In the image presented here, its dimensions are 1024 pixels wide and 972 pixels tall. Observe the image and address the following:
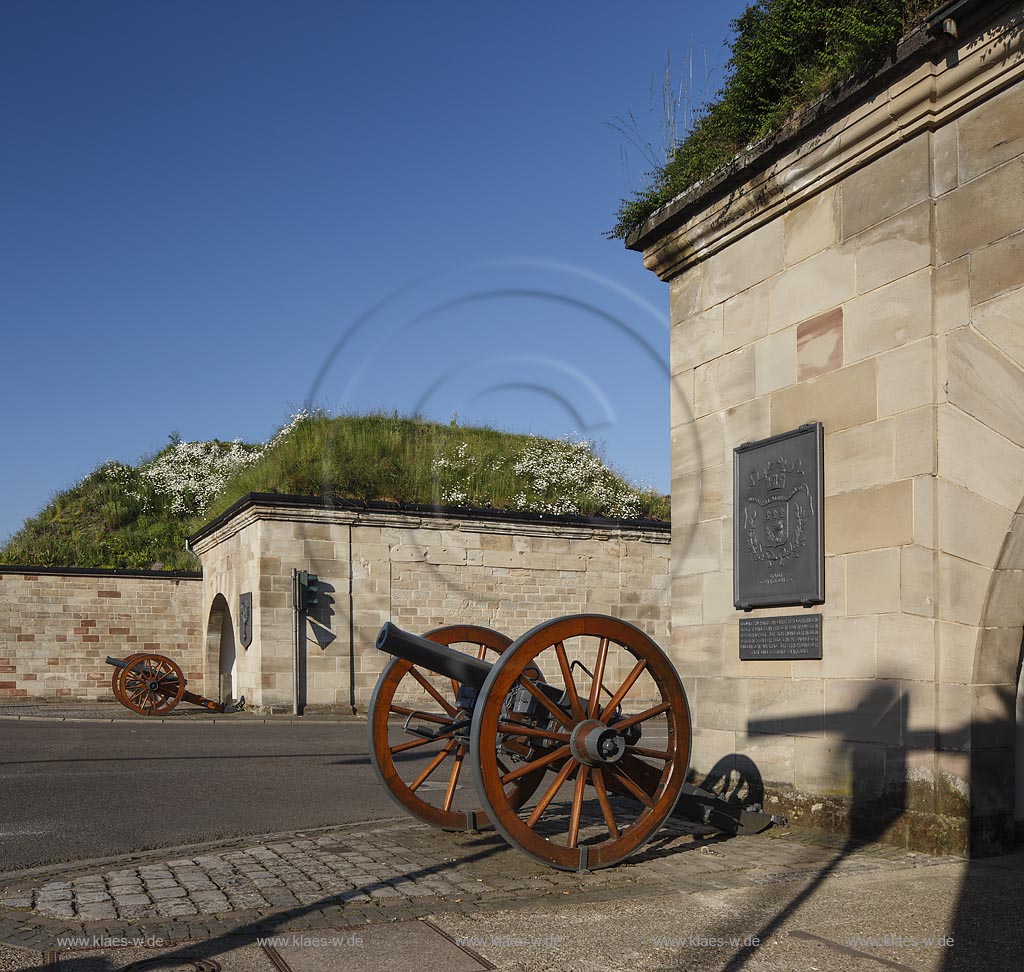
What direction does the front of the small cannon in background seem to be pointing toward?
to the viewer's left

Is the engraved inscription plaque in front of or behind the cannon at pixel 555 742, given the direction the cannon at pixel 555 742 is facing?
behind

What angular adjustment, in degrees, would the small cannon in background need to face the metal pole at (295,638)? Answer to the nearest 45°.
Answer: approximately 135° to its left

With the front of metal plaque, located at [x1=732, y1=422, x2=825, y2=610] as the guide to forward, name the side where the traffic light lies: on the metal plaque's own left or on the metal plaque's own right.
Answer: on the metal plaque's own right

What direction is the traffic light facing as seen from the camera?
to the viewer's right

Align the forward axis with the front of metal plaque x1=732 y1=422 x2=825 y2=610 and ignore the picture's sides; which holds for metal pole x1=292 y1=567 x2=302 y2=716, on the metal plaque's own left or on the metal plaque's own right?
on the metal plaque's own right

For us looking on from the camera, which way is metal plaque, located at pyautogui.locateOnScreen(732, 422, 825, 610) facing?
facing the viewer and to the left of the viewer

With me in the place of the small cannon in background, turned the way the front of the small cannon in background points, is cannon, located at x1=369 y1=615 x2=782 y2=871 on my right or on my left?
on my left

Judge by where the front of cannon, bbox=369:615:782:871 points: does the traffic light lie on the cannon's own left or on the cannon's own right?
on the cannon's own right
